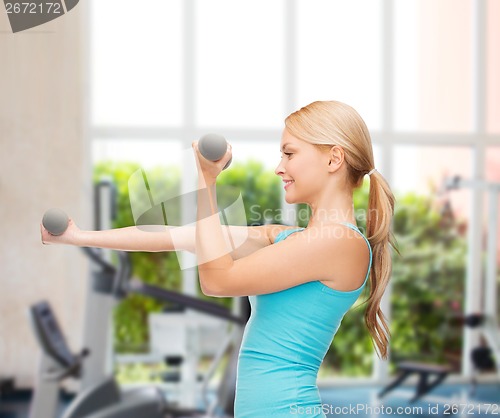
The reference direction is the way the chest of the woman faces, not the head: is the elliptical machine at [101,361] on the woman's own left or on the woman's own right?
on the woman's own right

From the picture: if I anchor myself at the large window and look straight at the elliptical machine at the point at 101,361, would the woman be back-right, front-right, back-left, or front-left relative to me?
front-left

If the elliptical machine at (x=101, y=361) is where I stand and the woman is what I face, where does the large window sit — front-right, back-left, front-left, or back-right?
back-left

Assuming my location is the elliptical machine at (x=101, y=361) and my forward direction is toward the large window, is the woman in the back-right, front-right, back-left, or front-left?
back-right

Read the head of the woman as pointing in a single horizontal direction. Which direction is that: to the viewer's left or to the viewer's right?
to the viewer's left

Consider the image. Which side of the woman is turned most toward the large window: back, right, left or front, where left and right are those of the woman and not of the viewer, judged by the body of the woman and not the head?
right

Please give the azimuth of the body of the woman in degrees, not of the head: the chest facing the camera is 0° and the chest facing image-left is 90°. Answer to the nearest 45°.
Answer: approximately 90°
